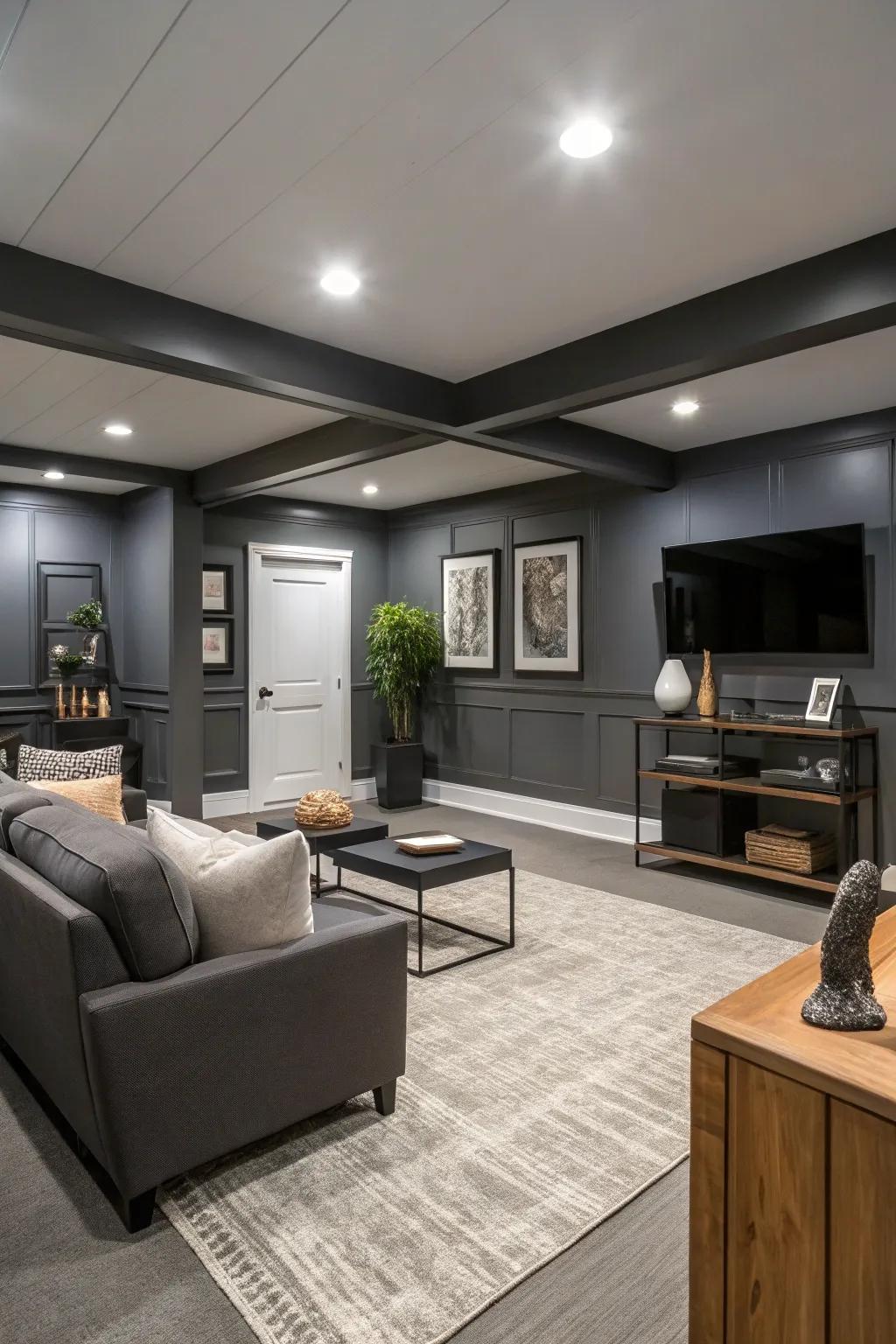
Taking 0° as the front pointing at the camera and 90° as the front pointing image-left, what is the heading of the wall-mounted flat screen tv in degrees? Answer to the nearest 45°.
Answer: approximately 45°

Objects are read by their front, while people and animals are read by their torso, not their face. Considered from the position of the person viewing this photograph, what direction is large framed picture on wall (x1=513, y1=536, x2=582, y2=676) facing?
facing the viewer and to the left of the viewer

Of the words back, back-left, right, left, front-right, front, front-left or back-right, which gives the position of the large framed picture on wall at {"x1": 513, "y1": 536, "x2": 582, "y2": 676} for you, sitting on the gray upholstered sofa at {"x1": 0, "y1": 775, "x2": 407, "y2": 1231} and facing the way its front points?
front

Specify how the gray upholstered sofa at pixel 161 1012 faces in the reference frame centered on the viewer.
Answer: facing away from the viewer and to the right of the viewer

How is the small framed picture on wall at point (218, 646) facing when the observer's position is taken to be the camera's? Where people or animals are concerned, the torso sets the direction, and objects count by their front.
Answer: facing the viewer

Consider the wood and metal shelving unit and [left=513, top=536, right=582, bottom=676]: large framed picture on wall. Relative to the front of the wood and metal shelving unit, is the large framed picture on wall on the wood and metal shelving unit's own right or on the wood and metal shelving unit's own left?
on the wood and metal shelving unit's own right

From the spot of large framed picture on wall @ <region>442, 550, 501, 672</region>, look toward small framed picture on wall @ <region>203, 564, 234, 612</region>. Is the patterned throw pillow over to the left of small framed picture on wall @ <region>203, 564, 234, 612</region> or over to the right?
left

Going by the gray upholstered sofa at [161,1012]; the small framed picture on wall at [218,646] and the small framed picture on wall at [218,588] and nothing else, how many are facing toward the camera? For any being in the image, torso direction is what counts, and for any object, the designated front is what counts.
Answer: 2

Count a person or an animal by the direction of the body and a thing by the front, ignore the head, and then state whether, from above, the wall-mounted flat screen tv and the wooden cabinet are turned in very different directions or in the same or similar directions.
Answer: same or similar directions

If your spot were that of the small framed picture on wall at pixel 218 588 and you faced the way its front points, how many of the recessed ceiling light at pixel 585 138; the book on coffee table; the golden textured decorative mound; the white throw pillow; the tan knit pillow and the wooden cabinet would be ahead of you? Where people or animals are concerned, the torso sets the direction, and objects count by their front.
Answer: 6

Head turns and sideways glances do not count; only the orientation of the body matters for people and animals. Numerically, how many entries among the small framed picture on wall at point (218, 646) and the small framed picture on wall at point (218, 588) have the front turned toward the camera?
2

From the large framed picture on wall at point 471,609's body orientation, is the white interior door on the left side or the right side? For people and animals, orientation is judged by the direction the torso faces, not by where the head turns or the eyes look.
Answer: on its right

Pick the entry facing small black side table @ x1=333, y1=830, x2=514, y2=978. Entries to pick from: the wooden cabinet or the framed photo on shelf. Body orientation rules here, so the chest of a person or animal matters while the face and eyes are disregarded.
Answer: the framed photo on shelf

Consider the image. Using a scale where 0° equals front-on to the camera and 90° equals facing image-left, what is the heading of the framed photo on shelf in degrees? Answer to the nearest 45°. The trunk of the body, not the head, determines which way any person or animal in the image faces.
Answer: approximately 45°

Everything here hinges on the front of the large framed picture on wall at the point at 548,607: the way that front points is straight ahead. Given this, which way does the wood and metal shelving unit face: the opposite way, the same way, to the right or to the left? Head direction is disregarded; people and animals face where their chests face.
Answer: the same way

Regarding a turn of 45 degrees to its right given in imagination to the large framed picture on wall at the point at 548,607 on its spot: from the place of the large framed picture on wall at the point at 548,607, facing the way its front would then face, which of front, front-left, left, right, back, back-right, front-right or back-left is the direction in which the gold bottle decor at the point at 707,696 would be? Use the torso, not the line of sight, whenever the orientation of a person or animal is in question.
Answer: back-left

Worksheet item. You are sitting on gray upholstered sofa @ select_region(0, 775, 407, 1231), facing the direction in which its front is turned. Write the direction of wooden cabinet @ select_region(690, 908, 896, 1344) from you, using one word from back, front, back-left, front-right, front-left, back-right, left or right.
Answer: right

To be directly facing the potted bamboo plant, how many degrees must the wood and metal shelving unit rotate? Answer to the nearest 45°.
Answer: approximately 90° to its right

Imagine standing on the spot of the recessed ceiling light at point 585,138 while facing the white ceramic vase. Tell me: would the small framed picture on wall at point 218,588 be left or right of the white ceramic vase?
left

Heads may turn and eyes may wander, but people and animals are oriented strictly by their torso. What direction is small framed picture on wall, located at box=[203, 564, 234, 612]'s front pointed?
toward the camera

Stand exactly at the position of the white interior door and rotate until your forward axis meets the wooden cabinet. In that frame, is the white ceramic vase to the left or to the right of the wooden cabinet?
left

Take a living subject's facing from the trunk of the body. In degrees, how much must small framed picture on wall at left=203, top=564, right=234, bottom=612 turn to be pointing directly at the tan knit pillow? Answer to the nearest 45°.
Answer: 0° — it already faces it
